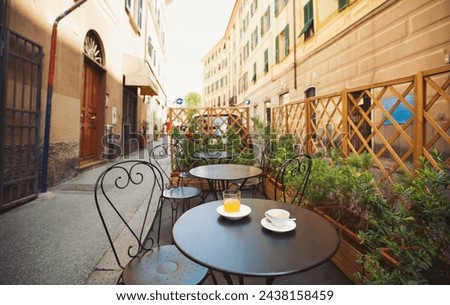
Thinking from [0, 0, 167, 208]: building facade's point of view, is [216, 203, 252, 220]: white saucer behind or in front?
in front

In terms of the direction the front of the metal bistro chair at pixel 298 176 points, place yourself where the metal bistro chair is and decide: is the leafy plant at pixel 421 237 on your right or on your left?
on your left

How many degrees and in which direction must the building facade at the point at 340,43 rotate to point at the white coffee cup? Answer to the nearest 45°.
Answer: approximately 45° to its left

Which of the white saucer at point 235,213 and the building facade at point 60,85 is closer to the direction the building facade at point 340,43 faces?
the building facade

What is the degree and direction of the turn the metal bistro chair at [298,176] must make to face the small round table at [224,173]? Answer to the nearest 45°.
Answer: approximately 45° to its right

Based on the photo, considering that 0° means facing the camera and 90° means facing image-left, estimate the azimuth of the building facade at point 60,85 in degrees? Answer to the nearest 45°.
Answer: approximately 315°

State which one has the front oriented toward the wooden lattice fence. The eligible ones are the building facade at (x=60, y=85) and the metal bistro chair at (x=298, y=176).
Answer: the building facade

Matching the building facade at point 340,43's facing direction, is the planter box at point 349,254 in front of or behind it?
in front

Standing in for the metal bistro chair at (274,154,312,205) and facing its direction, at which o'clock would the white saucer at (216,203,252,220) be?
The white saucer is roughly at 11 o'clock from the metal bistro chair.

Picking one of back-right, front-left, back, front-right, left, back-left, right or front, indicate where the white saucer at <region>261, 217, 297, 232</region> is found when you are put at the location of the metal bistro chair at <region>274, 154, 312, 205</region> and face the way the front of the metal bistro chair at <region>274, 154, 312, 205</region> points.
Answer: front-left

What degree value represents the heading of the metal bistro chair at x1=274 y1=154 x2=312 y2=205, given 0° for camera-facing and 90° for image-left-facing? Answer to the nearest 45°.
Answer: approximately 45°

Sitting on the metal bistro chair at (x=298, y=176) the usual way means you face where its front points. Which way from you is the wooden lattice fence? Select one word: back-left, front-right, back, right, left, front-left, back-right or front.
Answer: back

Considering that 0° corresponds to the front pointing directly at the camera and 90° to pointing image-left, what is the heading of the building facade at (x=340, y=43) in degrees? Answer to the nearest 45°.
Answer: approximately 45°
